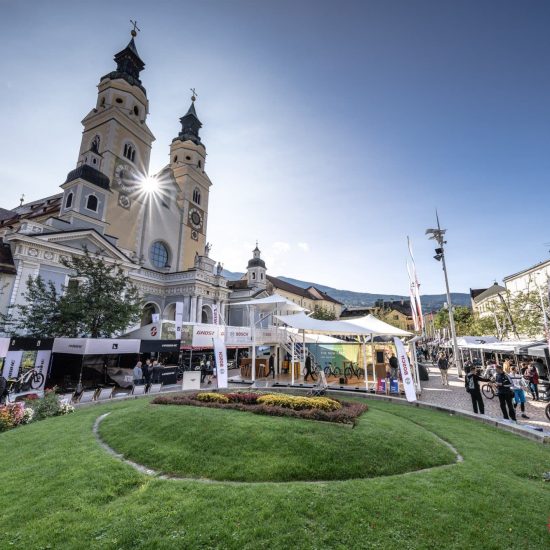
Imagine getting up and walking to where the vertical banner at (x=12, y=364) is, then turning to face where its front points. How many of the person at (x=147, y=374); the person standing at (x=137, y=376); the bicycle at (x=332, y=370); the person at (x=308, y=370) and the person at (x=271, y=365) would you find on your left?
5

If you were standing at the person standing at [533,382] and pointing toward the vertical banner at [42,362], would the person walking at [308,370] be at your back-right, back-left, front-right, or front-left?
front-right

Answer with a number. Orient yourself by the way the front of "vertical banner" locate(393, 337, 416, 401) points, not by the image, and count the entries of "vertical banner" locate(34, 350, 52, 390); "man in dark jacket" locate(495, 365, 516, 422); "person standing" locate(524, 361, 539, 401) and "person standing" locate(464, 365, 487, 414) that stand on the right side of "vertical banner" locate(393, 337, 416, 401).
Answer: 1

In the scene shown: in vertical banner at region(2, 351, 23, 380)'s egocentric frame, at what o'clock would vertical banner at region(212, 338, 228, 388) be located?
vertical banner at region(212, 338, 228, 388) is roughly at 10 o'clock from vertical banner at region(2, 351, 23, 380).

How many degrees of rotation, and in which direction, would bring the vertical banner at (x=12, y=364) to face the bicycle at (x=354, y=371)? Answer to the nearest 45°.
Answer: approximately 90° to its left

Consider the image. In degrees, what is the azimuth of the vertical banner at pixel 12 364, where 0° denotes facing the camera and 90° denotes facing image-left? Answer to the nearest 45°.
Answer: approximately 0°

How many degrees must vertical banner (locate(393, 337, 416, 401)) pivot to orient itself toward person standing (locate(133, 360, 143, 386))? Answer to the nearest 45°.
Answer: approximately 90° to its right

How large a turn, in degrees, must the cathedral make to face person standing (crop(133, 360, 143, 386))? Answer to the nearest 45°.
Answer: approximately 45° to its right

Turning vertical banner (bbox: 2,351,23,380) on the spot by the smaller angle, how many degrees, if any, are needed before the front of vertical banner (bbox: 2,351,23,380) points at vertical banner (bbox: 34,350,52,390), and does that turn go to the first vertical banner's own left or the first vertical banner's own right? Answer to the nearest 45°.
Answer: approximately 135° to the first vertical banner's own left

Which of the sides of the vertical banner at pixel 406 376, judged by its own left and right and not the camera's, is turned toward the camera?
front

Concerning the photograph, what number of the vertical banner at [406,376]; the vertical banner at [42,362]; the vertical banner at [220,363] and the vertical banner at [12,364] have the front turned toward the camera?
4

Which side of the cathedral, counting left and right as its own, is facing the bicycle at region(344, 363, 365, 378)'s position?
front

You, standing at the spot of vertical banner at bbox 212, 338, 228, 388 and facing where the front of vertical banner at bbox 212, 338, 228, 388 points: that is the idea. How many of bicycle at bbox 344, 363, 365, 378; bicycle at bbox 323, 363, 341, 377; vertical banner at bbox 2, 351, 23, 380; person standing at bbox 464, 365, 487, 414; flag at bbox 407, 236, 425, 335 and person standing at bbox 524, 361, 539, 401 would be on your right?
1

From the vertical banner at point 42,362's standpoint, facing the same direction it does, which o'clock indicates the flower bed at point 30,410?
The flower bed is roughly at 12 o'clock from the vertical banner.

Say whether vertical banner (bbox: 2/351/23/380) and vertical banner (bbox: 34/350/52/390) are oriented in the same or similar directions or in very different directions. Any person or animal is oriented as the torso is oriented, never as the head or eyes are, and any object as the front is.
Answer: same or similar directions

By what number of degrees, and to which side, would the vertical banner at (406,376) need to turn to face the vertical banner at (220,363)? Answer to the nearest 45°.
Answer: approximately 90° to its right
